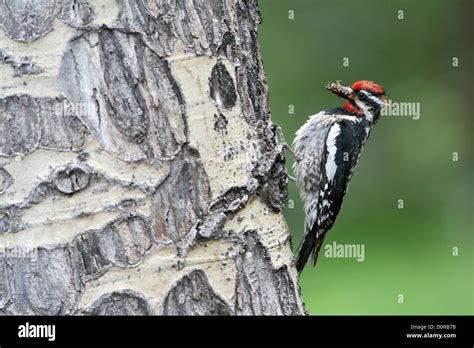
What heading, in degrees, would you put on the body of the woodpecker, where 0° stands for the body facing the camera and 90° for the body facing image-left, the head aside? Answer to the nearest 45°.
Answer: approximately 90°
